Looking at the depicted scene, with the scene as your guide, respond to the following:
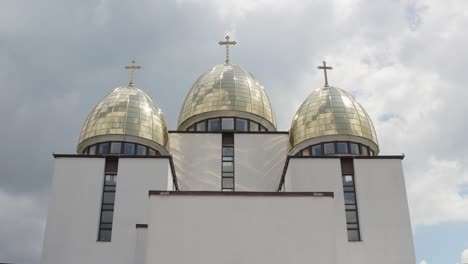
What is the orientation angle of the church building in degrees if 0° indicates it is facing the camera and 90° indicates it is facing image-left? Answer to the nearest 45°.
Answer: approximately 0°
